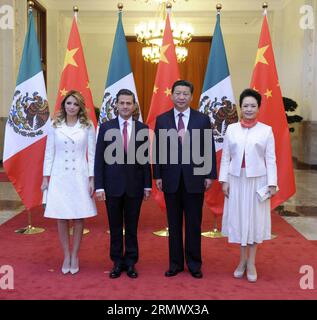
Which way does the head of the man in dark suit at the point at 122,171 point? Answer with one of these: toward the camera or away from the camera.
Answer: toward the camera

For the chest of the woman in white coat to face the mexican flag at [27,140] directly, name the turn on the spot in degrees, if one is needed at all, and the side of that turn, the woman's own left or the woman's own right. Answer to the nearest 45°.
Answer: approximately 180°

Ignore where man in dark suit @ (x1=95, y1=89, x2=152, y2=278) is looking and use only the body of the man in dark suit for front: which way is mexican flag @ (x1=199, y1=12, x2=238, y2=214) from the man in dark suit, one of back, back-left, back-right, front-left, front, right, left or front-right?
back-left

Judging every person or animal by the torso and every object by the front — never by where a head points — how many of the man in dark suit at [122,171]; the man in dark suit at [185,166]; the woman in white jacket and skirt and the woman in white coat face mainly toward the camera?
4

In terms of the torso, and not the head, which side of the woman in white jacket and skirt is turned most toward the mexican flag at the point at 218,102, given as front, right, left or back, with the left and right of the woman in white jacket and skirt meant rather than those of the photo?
back

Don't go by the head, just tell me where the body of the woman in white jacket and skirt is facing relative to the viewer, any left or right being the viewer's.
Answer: facing the viewer

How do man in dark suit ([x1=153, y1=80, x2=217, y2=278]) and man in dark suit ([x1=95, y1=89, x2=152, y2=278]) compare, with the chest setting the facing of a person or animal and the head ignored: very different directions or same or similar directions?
same or similar directions

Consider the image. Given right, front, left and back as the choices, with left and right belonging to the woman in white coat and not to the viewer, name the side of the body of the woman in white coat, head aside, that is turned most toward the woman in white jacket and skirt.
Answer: left

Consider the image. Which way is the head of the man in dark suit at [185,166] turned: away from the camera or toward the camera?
toward the camera

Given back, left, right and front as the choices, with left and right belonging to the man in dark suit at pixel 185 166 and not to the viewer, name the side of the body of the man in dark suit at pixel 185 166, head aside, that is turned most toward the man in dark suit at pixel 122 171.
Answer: right

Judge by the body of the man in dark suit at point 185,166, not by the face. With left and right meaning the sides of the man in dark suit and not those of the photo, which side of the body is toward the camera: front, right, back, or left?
front
